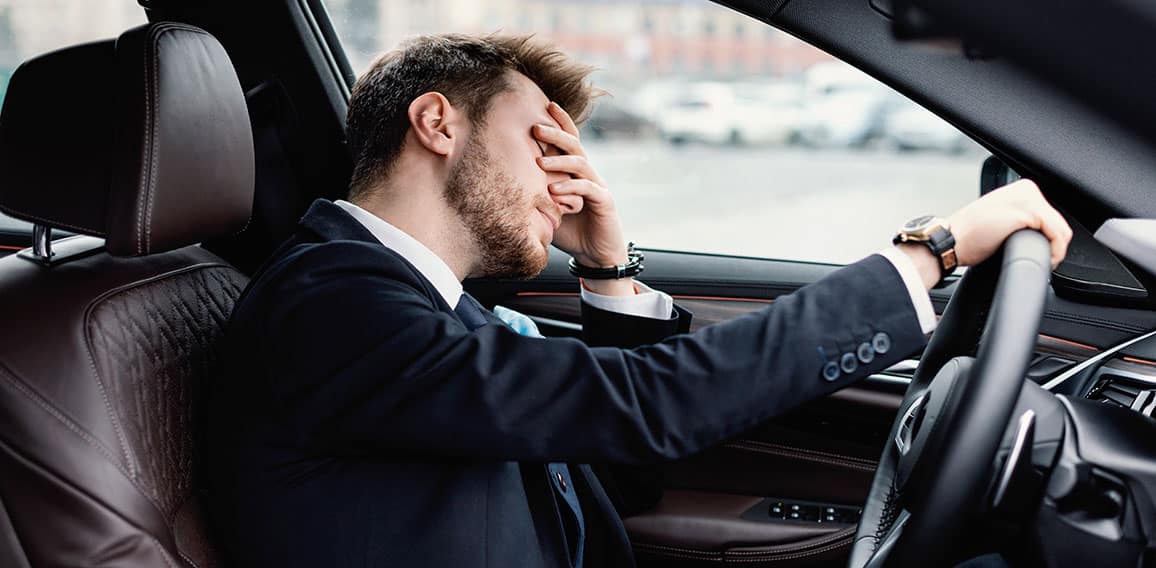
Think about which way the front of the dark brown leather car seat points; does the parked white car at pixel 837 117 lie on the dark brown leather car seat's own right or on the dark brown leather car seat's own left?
on the dark brown leather car seat's own left

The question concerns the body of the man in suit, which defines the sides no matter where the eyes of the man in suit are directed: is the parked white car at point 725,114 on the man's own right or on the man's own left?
on the man's own left

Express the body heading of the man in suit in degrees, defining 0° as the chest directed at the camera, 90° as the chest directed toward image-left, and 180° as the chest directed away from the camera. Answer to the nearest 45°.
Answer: approximately 270°

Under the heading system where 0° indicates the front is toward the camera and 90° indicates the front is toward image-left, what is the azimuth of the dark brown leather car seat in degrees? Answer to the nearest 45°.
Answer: approximately 315°

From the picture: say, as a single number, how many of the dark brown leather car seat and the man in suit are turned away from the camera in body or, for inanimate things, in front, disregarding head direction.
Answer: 0

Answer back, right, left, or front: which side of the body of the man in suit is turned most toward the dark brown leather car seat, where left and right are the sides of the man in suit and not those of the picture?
back

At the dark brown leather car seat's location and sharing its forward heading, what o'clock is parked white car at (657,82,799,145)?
The parked white car is roughly at 9 o'clock from the dark brown leather car seat.
